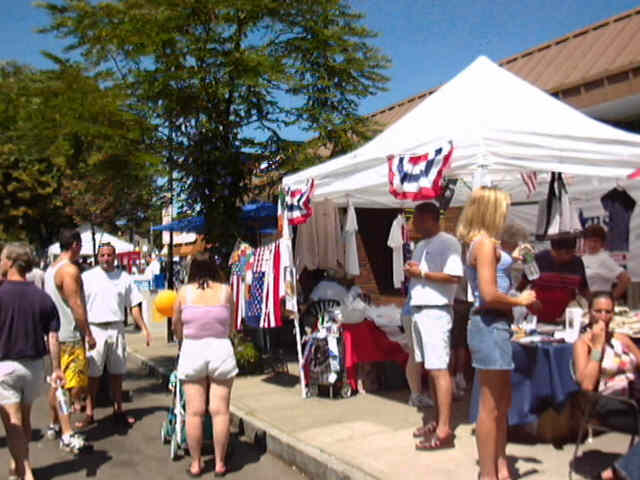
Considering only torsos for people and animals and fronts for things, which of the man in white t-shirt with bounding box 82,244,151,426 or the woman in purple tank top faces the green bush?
the woman in purple tank top

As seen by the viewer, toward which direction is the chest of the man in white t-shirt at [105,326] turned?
toward the camera

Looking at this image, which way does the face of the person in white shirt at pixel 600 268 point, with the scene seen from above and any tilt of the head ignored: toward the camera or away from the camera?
toward the camera

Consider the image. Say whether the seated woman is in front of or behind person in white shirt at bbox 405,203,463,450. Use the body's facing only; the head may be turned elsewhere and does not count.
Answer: behind

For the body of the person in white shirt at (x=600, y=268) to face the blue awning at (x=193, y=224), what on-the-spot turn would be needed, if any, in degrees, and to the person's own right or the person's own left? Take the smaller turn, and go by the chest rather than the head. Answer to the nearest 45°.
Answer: approximately 135° to the person's own right

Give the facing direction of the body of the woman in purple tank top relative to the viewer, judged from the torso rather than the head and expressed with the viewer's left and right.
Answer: facing away from the viewer

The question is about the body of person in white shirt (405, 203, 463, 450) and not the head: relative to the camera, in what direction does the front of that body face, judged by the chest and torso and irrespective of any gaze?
to the viewer's left

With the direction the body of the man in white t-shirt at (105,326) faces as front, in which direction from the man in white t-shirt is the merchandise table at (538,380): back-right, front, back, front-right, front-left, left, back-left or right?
front-left

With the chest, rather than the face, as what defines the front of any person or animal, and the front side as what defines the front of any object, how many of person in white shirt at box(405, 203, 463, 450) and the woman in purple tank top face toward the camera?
0

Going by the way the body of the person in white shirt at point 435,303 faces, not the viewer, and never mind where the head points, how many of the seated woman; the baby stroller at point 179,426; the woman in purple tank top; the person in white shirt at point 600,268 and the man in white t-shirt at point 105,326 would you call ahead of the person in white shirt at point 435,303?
3

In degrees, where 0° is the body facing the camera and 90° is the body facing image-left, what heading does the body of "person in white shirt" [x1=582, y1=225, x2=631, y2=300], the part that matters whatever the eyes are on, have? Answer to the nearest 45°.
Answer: approximately 45°

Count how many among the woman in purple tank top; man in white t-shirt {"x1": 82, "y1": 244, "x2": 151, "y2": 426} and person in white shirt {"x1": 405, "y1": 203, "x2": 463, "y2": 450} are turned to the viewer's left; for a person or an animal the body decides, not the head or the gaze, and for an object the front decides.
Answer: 1

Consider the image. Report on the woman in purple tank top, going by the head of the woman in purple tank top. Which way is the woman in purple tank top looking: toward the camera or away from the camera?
away from the camera

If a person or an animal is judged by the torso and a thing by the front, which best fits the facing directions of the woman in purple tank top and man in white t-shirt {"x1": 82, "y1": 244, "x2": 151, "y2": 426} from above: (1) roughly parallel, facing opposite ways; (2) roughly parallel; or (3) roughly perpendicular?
roughly parallel, facing opposite ways

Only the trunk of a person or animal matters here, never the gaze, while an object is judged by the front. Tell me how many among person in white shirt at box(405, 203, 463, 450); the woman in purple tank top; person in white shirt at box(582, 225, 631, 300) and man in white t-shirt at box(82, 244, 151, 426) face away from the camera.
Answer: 1
